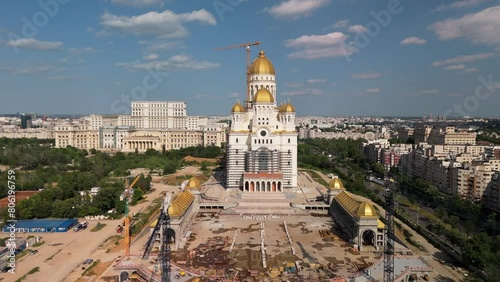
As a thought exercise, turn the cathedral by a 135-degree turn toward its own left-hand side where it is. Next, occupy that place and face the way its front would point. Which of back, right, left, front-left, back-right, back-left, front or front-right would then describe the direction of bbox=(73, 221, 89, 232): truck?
back

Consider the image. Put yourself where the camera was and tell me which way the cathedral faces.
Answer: facing the viewer
